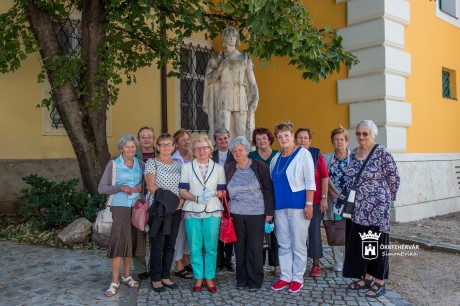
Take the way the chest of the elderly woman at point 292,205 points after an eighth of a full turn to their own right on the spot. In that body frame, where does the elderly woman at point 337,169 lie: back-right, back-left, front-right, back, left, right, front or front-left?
back-right

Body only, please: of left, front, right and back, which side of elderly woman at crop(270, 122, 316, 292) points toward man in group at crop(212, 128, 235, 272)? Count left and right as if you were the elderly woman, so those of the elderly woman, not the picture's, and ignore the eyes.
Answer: right

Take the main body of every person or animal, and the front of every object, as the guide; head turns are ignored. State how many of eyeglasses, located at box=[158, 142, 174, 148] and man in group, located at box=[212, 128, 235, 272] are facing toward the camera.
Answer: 2

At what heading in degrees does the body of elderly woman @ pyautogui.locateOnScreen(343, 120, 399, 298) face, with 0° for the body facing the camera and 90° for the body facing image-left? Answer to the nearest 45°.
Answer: approximately 45°

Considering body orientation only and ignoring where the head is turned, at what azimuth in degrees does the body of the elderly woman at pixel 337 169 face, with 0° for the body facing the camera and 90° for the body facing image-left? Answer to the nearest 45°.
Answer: approximately 0°
